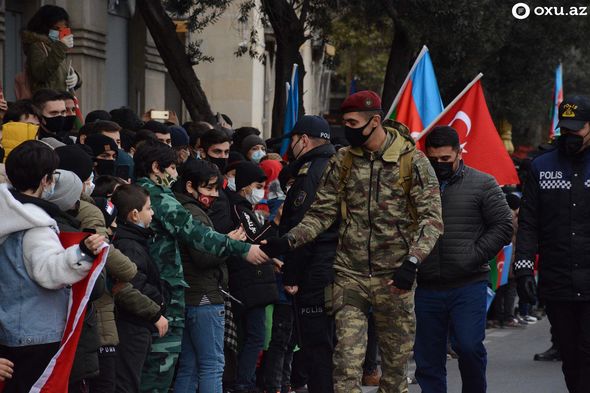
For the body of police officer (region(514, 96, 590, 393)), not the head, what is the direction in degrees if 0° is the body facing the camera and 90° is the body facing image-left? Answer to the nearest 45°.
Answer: approximately 0°

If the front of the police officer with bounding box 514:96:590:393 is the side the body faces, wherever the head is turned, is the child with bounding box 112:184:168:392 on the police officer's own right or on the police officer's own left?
on the police officer's own right

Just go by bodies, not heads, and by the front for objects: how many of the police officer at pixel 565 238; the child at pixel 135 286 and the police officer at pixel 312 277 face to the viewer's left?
1

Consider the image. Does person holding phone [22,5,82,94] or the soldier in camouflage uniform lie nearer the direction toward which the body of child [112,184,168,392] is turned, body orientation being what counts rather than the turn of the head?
the soldier in camouflage uniform

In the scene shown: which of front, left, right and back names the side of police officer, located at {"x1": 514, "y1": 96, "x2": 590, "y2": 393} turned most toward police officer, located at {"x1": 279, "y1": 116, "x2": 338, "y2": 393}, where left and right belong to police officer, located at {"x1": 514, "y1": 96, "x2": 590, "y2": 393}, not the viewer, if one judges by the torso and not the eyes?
right

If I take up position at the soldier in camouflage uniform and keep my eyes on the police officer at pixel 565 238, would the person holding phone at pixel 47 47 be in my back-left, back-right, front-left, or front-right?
back-left

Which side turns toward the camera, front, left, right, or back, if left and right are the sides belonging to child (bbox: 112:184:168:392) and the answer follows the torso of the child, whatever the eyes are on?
right

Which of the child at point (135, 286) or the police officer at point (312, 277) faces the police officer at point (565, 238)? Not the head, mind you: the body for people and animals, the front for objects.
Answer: the child

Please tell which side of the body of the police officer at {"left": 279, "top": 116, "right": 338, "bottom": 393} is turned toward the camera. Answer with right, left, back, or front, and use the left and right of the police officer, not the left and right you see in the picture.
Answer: left

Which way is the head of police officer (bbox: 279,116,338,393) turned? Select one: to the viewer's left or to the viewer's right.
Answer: to the viewer's left

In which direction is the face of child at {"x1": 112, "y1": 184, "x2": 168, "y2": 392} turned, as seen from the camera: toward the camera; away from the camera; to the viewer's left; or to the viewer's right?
to the viewer's right

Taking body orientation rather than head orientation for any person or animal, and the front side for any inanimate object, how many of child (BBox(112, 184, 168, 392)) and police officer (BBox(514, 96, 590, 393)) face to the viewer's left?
0

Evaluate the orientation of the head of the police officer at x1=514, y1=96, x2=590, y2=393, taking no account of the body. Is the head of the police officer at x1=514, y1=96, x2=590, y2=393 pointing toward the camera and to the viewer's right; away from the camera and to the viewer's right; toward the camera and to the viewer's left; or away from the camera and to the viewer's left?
toward the camera and to the viewer's left

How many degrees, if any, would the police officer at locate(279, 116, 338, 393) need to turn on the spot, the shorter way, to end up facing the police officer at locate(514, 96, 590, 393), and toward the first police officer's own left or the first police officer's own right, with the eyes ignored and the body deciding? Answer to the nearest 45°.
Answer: approximately 180°

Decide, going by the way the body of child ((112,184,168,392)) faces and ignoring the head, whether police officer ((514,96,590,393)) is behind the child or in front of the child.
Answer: in front

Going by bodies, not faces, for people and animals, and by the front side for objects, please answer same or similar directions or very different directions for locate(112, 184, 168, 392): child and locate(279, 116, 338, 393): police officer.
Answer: very different directions
